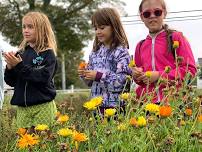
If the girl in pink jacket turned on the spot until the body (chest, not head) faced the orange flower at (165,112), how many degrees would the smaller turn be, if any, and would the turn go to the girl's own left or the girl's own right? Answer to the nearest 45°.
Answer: approximately 45° to the girl's own left

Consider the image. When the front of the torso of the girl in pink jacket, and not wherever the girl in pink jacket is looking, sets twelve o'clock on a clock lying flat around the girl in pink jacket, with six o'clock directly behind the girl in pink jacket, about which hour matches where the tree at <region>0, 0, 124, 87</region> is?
The tree is roughly at 4 o'clock from the girl in pink jacket.

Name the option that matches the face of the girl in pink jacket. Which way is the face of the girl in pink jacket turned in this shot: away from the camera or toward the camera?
toward the camera

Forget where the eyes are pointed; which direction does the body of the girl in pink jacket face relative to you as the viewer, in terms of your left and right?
facing the viewer and to the left of the viewer
